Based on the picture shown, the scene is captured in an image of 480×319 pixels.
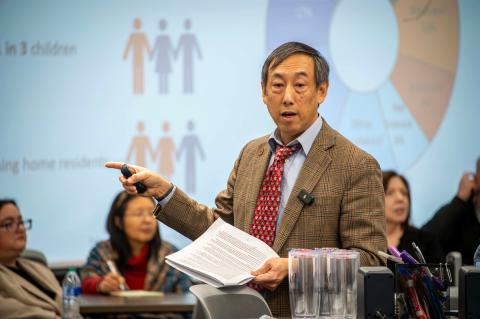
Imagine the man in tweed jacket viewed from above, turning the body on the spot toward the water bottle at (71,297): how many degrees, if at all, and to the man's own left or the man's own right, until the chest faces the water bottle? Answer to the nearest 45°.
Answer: approximately 90° to the man's own right

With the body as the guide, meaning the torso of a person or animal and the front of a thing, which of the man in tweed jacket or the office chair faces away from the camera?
the office chair

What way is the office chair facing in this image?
away from the camera

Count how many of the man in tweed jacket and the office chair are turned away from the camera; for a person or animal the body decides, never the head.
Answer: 1

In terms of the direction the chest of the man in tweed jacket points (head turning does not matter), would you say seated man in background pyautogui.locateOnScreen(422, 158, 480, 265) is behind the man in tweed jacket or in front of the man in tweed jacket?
behind
